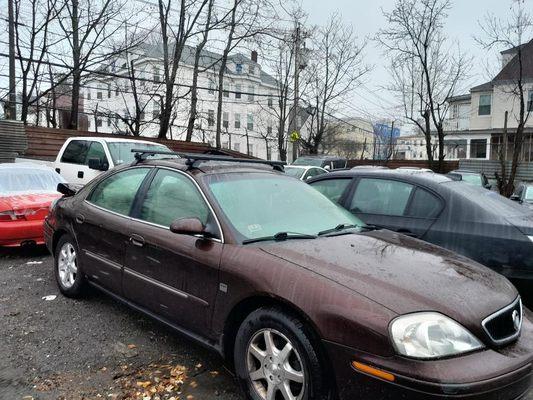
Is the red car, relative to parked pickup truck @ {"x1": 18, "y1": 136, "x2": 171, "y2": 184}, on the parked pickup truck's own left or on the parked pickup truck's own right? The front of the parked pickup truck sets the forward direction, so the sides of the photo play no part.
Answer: on the parked pickup truck's own right

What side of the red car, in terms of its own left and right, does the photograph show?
back

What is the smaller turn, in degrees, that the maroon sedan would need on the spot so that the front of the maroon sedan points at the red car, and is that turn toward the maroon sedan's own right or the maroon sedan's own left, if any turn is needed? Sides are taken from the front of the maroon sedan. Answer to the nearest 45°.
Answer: approximately 180°

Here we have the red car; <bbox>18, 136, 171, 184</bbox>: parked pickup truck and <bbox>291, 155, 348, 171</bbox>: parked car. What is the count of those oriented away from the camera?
1

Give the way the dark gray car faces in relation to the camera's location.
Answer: facing away from the viewer and to the left of the viewer

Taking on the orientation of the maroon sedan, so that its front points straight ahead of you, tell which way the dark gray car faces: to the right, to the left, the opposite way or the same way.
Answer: the opposite way

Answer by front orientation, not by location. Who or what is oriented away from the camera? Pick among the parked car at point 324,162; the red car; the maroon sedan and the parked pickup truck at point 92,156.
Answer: the red car

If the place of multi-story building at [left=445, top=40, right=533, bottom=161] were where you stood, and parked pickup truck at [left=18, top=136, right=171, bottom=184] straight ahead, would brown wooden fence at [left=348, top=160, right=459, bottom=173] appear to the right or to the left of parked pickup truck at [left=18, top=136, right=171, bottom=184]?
right
